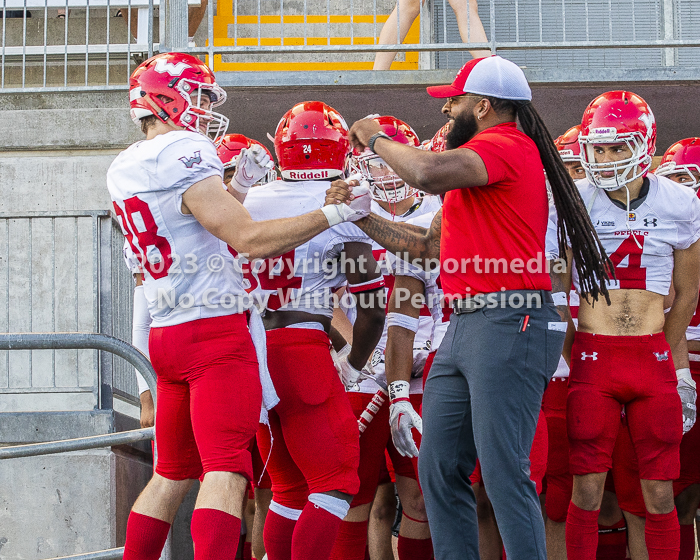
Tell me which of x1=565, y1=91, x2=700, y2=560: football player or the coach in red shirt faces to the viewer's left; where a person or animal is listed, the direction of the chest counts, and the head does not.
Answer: the coach in red shirt

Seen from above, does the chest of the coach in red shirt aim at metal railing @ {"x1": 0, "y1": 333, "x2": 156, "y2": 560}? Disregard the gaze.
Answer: yes

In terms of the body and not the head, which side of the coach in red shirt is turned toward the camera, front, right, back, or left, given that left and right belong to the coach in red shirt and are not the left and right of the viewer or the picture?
left

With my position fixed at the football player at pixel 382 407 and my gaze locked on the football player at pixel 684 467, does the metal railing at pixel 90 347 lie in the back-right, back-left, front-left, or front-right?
back-right

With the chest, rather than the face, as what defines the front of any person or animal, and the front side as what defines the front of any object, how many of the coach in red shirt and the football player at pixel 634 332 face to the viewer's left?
1

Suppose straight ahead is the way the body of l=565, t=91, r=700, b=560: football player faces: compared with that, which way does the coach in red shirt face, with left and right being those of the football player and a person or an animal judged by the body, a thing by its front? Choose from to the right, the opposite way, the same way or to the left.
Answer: to the right

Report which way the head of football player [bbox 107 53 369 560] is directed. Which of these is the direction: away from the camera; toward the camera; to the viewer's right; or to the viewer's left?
to the viewer's right

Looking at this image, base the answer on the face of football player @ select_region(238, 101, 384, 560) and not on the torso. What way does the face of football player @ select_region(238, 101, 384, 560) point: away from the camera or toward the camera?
away from the camera

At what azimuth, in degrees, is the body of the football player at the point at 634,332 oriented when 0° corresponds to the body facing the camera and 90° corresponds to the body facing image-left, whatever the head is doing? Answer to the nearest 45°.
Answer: approximately 0°

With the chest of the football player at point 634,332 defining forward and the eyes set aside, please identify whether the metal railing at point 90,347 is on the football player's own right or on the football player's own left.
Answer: on the football player's own right
